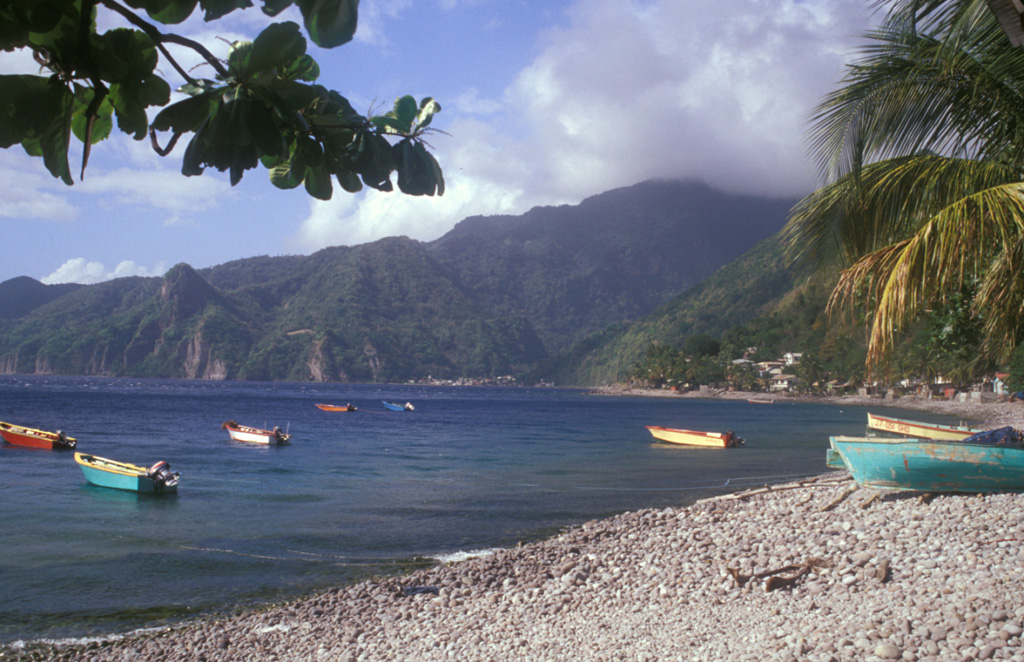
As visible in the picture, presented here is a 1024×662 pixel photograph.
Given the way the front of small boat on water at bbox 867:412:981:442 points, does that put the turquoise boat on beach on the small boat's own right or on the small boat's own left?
on the small boat's own left

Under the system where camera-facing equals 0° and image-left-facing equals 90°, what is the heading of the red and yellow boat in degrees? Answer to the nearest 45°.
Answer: approximately 135°

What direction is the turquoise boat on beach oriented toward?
to the viewer's left

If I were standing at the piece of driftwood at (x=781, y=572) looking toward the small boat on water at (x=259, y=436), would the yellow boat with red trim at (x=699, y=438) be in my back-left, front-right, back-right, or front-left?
front-right

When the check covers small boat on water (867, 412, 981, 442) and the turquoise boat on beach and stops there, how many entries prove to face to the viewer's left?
2

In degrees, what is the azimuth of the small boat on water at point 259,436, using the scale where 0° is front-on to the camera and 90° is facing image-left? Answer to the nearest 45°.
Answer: approximately 135°

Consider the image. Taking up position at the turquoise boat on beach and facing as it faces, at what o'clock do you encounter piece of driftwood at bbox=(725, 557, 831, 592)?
The piece of driftwood is roughly at 10 o'clock from the turquoise boat on beach.

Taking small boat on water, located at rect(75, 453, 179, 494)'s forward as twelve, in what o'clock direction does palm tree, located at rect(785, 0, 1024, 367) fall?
The palm tree is roughly at 7 o'clock from the small boat on water.

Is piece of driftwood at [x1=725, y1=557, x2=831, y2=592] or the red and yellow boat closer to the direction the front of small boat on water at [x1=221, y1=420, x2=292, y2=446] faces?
the red and yellow boat

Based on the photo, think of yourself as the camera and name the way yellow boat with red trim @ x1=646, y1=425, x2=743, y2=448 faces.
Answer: facing away from the viewer and to the left of the viewer

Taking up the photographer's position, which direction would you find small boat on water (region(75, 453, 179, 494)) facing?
facing away from the viewer and to the left of the viewer

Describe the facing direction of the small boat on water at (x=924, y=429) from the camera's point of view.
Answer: facing to the left of the viewer

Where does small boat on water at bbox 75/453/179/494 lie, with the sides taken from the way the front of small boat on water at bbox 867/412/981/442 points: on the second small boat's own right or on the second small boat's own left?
on the second small boat's own left

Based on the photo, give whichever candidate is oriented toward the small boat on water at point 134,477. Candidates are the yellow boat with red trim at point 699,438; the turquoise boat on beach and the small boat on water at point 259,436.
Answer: the turquoise boat on beach
